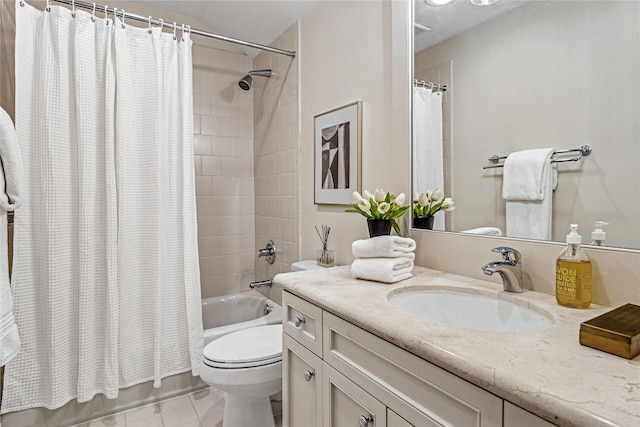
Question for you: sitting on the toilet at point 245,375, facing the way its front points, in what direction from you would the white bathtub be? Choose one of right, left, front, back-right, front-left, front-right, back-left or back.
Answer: back-right

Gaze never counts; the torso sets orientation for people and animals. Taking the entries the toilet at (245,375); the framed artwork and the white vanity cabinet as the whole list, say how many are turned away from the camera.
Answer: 0

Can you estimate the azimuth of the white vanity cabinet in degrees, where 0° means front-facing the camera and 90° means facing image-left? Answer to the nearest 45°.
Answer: approximately 45°

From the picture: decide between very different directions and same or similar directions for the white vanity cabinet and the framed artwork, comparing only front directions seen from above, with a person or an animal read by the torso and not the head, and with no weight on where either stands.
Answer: same or similar directions

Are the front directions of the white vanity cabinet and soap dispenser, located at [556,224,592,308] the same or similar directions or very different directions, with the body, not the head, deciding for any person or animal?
same or similar directions

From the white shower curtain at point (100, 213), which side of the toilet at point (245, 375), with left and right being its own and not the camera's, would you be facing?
right

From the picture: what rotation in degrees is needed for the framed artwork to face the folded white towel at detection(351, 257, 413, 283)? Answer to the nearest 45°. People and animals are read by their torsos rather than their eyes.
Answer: approximately 45° to its left

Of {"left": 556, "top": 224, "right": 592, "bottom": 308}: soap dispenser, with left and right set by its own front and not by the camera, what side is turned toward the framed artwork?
right

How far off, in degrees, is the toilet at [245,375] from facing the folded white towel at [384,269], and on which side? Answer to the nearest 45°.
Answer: approximately 90° to its left

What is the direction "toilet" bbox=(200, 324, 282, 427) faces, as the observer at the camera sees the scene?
facing the viewer and to the left of the viewer

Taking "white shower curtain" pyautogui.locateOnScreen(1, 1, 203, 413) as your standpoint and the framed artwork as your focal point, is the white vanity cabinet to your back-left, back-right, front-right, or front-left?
front-right

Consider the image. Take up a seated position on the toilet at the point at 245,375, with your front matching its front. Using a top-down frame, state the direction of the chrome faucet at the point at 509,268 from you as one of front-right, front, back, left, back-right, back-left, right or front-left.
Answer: left

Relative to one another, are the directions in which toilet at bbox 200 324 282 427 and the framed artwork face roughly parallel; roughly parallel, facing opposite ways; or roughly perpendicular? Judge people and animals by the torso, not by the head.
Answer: roughly parallel

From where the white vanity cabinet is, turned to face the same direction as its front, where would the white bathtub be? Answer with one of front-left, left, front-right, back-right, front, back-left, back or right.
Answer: right

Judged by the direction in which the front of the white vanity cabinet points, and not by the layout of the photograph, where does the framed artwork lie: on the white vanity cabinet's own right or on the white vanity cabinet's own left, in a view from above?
on the white vanity cabinet's own right

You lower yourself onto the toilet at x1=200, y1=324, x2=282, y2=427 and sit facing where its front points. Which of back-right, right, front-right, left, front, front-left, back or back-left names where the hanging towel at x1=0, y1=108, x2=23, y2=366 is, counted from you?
front-right
